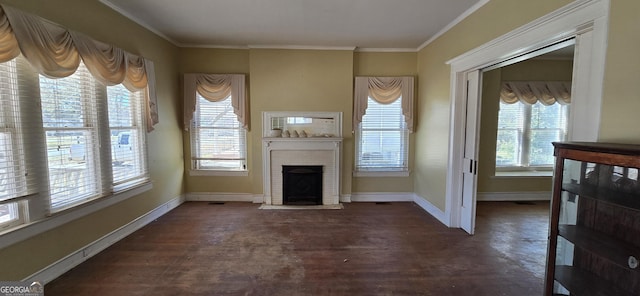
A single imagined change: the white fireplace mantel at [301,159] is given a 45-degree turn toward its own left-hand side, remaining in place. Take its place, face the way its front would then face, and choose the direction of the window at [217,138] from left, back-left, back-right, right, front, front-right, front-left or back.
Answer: back-right

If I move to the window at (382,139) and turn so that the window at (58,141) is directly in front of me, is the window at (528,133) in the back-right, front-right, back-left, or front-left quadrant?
back-left

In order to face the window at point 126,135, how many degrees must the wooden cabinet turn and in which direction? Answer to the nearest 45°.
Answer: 0° — it already faces it

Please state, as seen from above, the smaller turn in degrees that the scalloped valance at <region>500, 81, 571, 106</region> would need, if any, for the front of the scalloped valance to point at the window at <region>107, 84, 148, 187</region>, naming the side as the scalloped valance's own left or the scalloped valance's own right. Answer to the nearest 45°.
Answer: approximately 45° to the scalloped valance's own right

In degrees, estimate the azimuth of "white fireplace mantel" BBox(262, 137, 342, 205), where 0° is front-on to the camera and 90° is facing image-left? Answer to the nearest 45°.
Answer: approximately 0°

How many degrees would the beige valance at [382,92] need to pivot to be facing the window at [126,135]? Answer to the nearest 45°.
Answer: approximately 45° to its right

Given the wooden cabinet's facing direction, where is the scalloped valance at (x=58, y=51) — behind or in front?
in front

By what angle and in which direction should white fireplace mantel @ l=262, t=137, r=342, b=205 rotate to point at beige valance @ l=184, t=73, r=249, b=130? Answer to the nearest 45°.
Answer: approximately 90° to its right

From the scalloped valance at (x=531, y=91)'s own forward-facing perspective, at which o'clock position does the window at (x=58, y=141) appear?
The window is roughly at 1 o'clock from the scalloped valance.

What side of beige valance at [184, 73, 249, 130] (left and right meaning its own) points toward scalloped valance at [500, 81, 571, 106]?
left

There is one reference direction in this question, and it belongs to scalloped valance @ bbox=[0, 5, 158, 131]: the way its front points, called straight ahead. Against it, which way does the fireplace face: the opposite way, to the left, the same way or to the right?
to the right

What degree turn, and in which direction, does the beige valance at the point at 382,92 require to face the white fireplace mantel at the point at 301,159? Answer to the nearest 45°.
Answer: approximately 90° to its right

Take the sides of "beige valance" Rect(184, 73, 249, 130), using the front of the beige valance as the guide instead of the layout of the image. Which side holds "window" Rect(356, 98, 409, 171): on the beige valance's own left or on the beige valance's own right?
on the beige valance's own left
